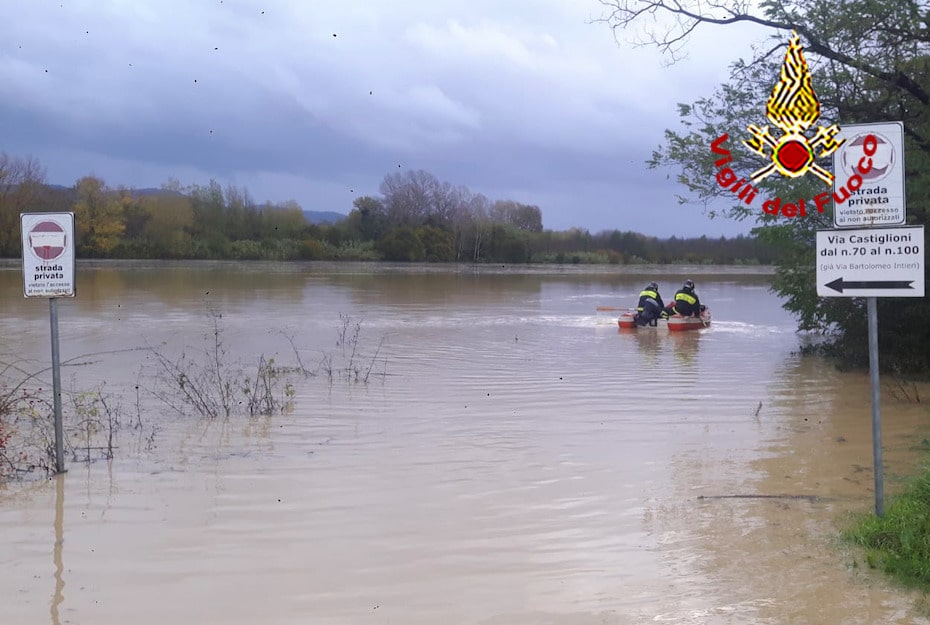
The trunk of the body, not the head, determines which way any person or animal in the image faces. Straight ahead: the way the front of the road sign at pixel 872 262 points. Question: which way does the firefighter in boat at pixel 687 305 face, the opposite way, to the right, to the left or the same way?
the opposite way

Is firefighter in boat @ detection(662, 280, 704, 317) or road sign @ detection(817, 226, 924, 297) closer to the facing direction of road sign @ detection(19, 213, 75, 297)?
the road sign

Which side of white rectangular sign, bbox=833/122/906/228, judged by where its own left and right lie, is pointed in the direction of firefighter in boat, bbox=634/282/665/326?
back

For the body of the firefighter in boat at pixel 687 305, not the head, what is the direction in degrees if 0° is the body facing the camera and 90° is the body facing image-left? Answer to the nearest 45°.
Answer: approximately 180°

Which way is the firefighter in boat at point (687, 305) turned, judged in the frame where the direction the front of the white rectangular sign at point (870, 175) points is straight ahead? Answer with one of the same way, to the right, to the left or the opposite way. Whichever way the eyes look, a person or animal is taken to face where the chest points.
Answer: the opposite way

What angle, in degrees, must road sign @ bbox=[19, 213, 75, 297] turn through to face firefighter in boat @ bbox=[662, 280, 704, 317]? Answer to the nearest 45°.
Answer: approximately 135° to its left

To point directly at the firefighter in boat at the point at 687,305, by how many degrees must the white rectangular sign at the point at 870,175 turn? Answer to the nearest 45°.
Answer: approximately 180°

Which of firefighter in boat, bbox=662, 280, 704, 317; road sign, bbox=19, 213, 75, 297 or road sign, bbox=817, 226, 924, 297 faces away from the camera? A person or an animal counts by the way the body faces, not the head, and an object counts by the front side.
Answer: the firefighter in boat

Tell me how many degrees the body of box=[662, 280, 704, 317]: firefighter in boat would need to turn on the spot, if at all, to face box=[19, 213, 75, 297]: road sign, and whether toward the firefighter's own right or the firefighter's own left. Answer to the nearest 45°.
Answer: approximately 180°

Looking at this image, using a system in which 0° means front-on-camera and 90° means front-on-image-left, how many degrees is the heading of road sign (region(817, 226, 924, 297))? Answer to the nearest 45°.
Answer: approximately 0°

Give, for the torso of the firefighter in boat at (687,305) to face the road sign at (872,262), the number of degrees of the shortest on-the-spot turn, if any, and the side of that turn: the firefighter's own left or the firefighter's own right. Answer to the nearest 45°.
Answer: approximately 180°
